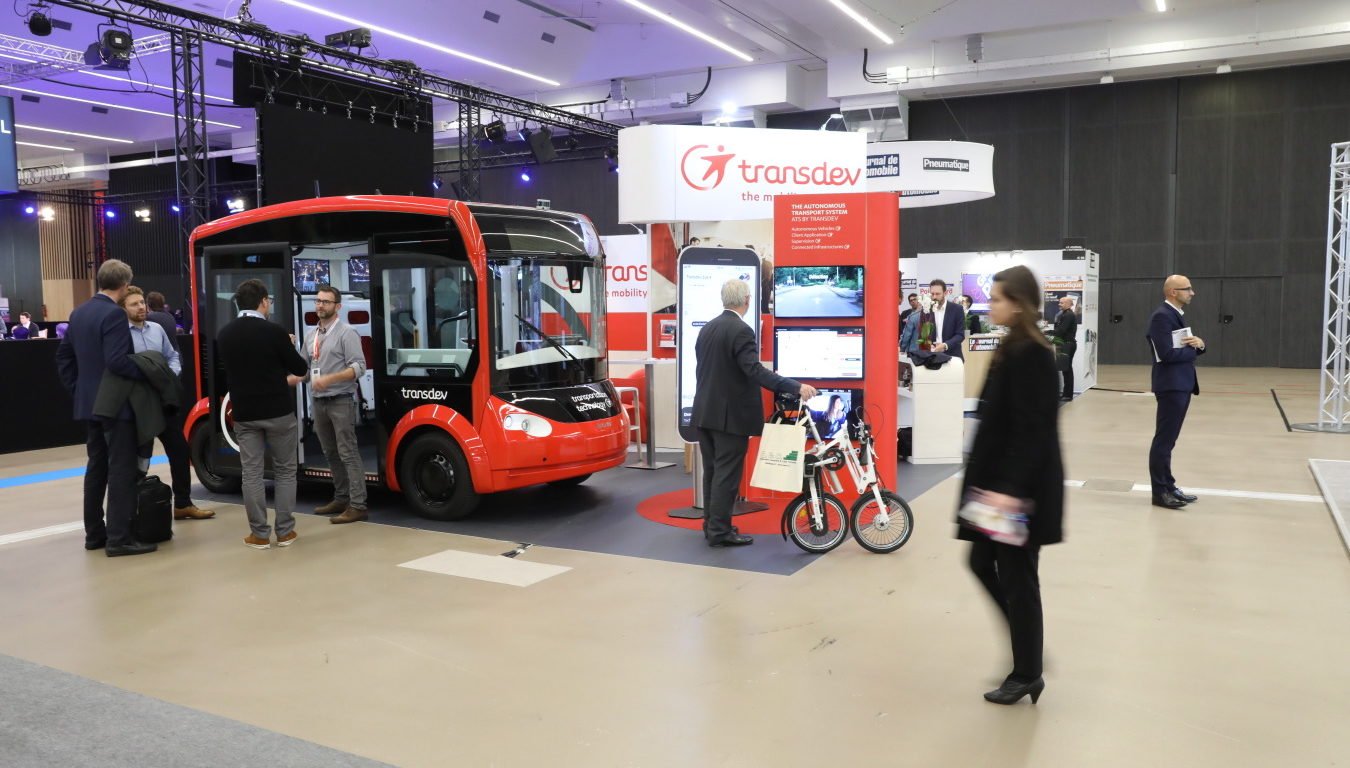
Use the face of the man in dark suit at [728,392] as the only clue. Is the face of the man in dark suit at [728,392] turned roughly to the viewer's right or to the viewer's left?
to the viewer's right

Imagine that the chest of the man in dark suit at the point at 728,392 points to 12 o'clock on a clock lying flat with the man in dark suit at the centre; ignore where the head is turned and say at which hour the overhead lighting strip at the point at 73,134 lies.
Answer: The overhead lighting strip is roughly at 9 o'clock from the man in dark suit.

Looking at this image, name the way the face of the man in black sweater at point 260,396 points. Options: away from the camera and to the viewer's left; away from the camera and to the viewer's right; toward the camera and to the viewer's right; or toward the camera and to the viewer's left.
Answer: away from the camera and to the viewer's right

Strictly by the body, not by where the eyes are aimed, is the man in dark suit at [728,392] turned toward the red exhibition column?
yes

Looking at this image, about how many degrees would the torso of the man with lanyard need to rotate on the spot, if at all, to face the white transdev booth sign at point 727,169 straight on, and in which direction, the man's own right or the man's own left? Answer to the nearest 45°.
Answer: approximately 135° to the man's own left

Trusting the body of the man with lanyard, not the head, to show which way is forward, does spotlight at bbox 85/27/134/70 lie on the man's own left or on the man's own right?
on the man's own right

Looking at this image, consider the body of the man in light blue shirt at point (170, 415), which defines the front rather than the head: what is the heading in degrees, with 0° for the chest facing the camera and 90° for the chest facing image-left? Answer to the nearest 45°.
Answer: approximately 315°

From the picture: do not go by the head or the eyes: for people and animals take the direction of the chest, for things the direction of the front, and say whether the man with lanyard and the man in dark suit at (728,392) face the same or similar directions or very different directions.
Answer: very different directions
